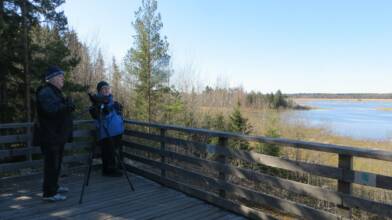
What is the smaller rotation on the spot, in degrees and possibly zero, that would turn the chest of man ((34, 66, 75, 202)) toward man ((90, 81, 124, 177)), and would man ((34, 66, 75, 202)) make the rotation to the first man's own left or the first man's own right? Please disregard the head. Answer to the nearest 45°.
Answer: approximately 45° to the first man's own left

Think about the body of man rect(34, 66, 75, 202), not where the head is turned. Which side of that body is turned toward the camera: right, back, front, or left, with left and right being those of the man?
right

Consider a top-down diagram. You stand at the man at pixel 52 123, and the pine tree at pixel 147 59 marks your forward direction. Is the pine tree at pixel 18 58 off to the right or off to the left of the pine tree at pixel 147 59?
left

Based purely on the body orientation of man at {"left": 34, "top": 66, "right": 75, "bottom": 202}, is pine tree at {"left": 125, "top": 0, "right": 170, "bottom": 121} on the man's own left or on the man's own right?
on the man's own left

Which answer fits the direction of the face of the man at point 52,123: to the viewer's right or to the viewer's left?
to the viewer's right

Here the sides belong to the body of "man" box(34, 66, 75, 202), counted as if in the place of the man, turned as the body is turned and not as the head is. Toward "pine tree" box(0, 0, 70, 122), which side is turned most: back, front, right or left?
left

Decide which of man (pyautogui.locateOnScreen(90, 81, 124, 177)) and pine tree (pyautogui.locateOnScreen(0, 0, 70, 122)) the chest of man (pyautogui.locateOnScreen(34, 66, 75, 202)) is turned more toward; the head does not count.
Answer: the man
